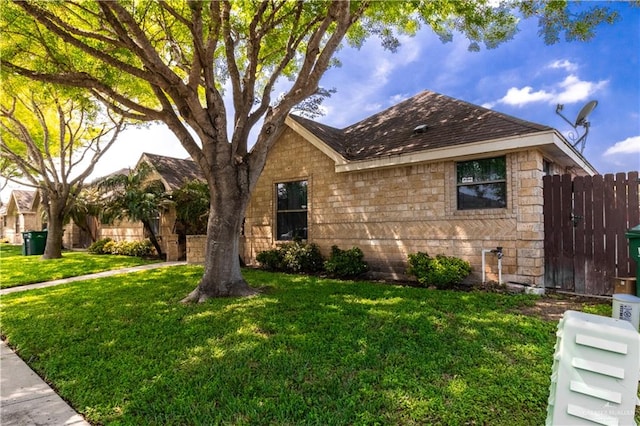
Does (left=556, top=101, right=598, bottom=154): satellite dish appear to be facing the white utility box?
no

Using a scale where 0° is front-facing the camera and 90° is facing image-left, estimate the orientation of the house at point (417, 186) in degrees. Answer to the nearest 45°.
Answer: approximately 45°

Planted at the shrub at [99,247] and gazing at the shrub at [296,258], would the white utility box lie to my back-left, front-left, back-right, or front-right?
front-right

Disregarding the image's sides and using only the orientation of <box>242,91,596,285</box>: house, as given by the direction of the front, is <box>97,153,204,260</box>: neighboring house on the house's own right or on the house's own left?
on the house's own right

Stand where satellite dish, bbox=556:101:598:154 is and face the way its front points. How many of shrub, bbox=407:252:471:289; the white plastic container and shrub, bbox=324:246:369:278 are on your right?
0

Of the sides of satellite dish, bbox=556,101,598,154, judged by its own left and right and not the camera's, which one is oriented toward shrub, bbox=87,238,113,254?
front

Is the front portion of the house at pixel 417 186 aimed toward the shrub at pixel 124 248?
no

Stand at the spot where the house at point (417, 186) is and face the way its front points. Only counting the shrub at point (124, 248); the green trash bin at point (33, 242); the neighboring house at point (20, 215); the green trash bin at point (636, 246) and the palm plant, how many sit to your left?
1

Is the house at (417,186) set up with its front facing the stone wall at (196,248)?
no

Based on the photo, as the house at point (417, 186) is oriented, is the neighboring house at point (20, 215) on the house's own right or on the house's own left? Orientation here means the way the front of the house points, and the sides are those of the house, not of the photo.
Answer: on the house's own right

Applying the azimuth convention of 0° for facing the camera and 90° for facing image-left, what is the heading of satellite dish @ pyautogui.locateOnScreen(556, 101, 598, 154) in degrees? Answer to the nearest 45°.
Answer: approximately 90°

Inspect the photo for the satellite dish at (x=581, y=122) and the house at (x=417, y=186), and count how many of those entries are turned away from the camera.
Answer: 0

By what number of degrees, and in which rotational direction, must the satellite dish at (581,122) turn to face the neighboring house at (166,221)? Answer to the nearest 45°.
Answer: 0° — it already faces it
